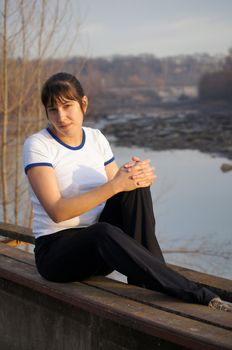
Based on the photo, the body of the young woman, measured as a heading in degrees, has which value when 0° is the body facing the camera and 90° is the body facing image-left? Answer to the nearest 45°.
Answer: approximately 315°

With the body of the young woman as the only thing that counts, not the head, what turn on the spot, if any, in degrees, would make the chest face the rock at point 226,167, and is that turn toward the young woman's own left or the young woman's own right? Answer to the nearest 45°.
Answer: approximately 135° to the young woman's own left
